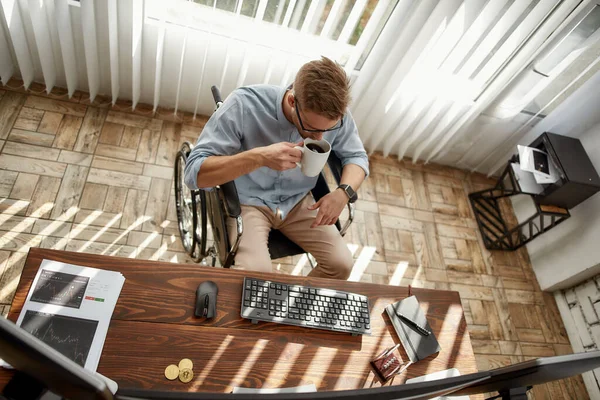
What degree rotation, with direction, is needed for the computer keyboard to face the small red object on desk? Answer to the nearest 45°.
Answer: approximately 90° to its right

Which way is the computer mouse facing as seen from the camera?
toward the camera

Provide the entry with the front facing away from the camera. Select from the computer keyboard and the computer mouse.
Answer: the computer keyboard

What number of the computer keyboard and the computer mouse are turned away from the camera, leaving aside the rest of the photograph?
1

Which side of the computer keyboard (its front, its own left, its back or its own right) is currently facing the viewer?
back

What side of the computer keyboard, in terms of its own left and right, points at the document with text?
left
